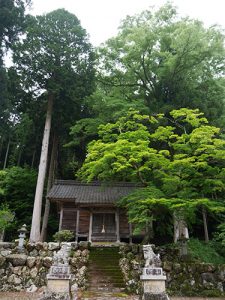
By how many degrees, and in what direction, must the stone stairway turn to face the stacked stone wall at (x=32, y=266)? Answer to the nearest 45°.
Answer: approximately 90° to its right

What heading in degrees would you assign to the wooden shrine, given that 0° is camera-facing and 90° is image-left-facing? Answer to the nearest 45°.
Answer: approximately 0°

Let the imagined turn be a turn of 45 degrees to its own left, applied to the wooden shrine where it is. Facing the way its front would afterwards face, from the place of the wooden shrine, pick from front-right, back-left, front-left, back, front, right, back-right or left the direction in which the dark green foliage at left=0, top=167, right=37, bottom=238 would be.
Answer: back

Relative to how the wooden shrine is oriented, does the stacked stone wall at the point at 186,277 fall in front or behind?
in front

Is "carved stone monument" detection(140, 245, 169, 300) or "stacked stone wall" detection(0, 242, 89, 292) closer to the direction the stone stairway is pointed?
the carved stone monument

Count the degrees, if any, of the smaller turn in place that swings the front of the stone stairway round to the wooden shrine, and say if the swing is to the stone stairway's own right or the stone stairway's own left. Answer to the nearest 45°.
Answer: approximately 180°

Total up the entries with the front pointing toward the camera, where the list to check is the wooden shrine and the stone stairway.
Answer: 2

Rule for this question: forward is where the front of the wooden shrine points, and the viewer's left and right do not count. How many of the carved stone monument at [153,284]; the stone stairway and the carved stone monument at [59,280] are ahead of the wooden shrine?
3
